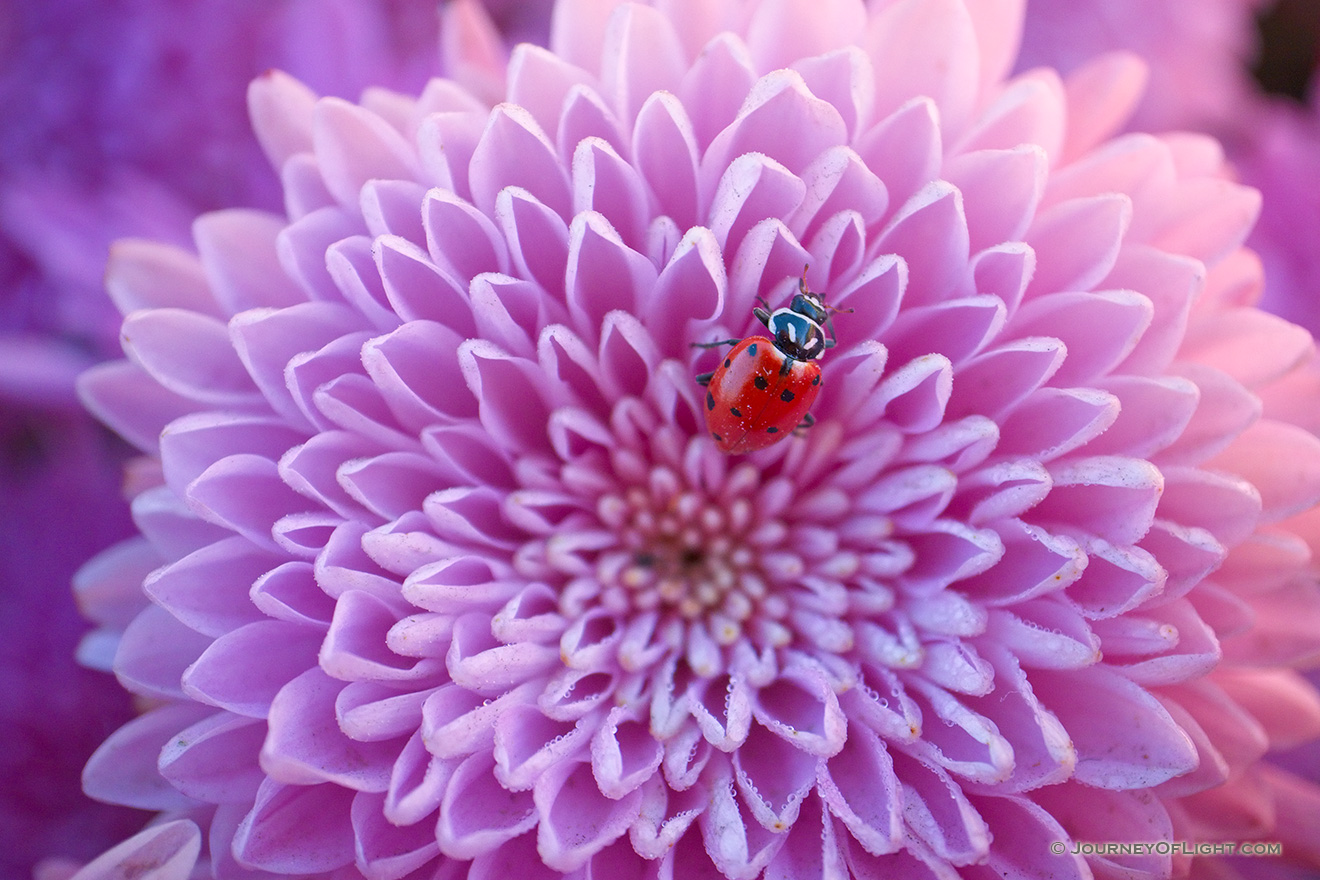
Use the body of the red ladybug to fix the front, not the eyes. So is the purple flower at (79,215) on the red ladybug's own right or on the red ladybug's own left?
on the red ladybug's own left

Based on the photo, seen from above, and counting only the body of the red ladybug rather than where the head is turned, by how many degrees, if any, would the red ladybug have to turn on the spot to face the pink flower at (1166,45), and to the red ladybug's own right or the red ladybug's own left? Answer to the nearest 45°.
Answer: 0° — it already faces it

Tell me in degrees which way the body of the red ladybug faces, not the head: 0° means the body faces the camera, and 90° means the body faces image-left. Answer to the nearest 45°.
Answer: approximately 225°
